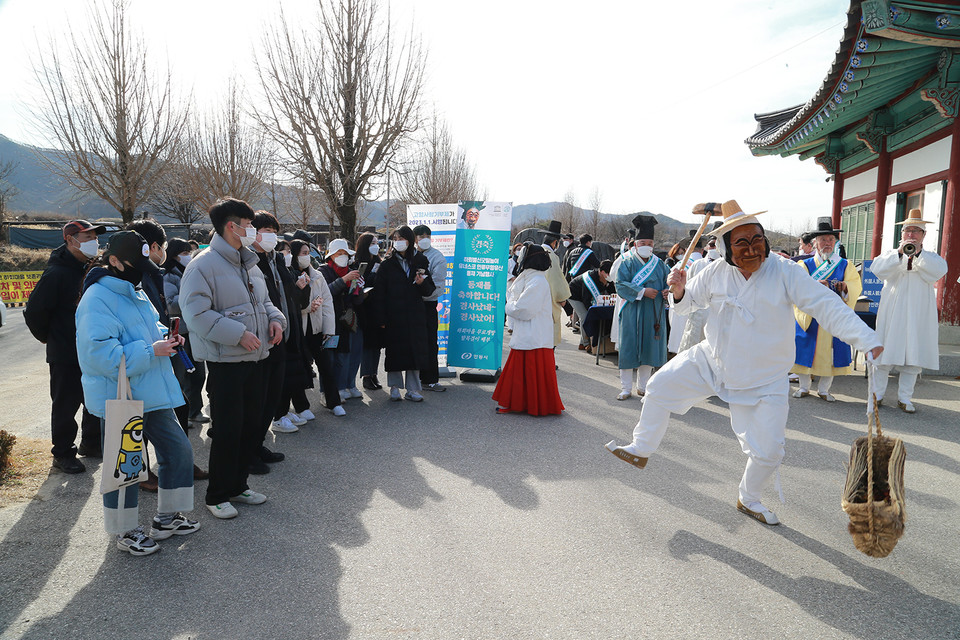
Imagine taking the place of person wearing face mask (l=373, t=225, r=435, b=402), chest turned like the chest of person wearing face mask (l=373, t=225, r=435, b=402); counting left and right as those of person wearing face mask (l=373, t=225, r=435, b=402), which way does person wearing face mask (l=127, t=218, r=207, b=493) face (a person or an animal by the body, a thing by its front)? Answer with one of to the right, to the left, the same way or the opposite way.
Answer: to the left

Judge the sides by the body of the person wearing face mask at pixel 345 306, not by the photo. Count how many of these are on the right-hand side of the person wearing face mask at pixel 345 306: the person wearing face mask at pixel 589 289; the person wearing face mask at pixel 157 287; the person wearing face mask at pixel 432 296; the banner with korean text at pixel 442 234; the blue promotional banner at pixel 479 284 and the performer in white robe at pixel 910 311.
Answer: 1

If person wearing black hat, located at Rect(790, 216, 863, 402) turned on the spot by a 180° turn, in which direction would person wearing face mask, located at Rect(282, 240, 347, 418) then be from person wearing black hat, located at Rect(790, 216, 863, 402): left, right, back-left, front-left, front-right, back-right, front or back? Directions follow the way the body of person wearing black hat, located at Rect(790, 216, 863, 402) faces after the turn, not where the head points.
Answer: back-left

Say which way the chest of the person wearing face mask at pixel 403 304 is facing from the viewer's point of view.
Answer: toward the camera

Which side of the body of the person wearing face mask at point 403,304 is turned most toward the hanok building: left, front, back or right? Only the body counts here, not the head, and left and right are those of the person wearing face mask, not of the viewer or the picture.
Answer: left

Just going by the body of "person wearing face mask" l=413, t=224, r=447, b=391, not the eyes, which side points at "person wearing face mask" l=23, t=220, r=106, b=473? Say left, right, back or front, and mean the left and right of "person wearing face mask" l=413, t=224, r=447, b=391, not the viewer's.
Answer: right

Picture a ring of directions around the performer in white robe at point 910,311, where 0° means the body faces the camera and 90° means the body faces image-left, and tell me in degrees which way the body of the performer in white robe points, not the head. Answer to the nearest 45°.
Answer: approximately 0°

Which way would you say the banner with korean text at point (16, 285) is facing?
toward the camera

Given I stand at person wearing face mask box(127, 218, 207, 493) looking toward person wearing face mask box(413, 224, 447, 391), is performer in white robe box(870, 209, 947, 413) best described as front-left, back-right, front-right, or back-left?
front-right

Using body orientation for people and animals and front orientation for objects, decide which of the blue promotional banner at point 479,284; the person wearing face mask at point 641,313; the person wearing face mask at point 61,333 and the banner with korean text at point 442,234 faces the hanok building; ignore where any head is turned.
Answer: the person wearing face mask at point 61,333

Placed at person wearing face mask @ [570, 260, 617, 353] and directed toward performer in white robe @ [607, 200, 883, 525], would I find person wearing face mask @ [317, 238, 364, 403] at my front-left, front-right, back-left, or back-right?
front-right

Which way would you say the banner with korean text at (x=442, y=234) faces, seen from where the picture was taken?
facing the viewer

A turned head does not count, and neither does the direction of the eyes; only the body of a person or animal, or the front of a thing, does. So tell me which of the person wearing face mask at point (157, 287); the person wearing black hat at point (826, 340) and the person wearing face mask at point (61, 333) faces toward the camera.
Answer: the person wearing black hat at point (826, 340)

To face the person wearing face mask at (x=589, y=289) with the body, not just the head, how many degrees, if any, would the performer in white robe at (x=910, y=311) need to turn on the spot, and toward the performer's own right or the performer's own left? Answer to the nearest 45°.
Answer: approximately 90° to the performer's own right

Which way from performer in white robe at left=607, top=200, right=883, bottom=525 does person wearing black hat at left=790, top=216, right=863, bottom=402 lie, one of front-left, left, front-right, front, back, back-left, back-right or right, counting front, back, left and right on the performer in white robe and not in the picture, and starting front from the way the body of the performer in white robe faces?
back

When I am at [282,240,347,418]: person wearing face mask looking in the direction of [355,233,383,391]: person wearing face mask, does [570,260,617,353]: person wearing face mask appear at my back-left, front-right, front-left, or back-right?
front-right

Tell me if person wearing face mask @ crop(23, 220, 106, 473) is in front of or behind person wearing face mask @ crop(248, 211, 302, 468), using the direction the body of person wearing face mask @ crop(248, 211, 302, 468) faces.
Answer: behind
